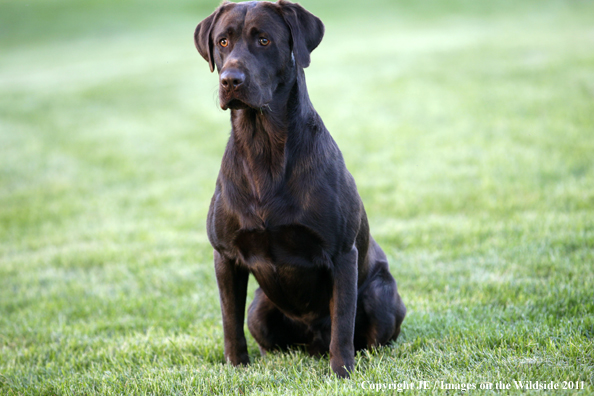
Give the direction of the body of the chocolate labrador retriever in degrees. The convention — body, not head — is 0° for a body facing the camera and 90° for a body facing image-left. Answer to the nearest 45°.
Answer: approximately 45°
